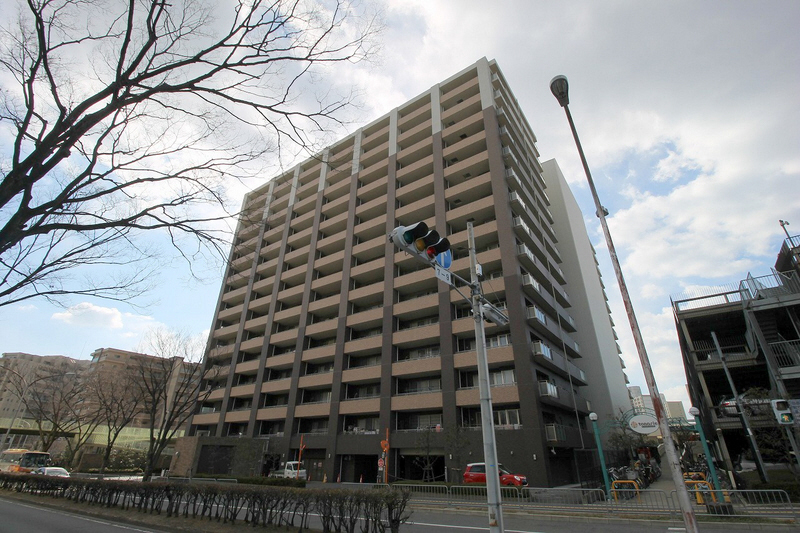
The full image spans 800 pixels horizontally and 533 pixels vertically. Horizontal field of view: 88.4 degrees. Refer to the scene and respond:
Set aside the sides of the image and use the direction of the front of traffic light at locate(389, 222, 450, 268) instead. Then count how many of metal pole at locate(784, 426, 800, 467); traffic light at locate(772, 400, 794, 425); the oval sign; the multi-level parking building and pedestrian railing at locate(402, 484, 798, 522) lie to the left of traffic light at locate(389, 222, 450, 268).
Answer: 5

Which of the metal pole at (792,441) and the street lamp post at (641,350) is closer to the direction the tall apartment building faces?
the street lamp post

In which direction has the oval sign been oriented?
toward the camera

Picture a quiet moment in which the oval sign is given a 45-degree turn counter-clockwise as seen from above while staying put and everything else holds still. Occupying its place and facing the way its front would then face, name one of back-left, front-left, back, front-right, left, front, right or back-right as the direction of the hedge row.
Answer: right

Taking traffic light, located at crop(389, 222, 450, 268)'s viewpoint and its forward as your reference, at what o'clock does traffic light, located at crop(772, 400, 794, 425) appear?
traffic light, located at crop(772, 400, 794, 425) is roughly at 9 o'clock from traffic light, located at crop(389, 222, 450, 268).

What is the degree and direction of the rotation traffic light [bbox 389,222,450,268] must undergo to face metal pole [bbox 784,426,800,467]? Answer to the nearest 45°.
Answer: approximately 90° to its left

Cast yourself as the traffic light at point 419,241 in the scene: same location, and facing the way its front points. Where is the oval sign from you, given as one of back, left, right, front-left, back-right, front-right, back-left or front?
left

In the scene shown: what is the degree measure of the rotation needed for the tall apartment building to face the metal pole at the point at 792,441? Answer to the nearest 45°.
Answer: approximately 90° to its left

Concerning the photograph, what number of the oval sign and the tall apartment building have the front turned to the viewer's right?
0

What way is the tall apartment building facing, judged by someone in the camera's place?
facing the viewer and to the left of the viewer

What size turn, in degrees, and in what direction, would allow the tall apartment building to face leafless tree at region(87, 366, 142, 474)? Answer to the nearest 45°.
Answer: approximately 45° to its right

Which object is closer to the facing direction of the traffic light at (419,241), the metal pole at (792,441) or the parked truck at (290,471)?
the metal pole
